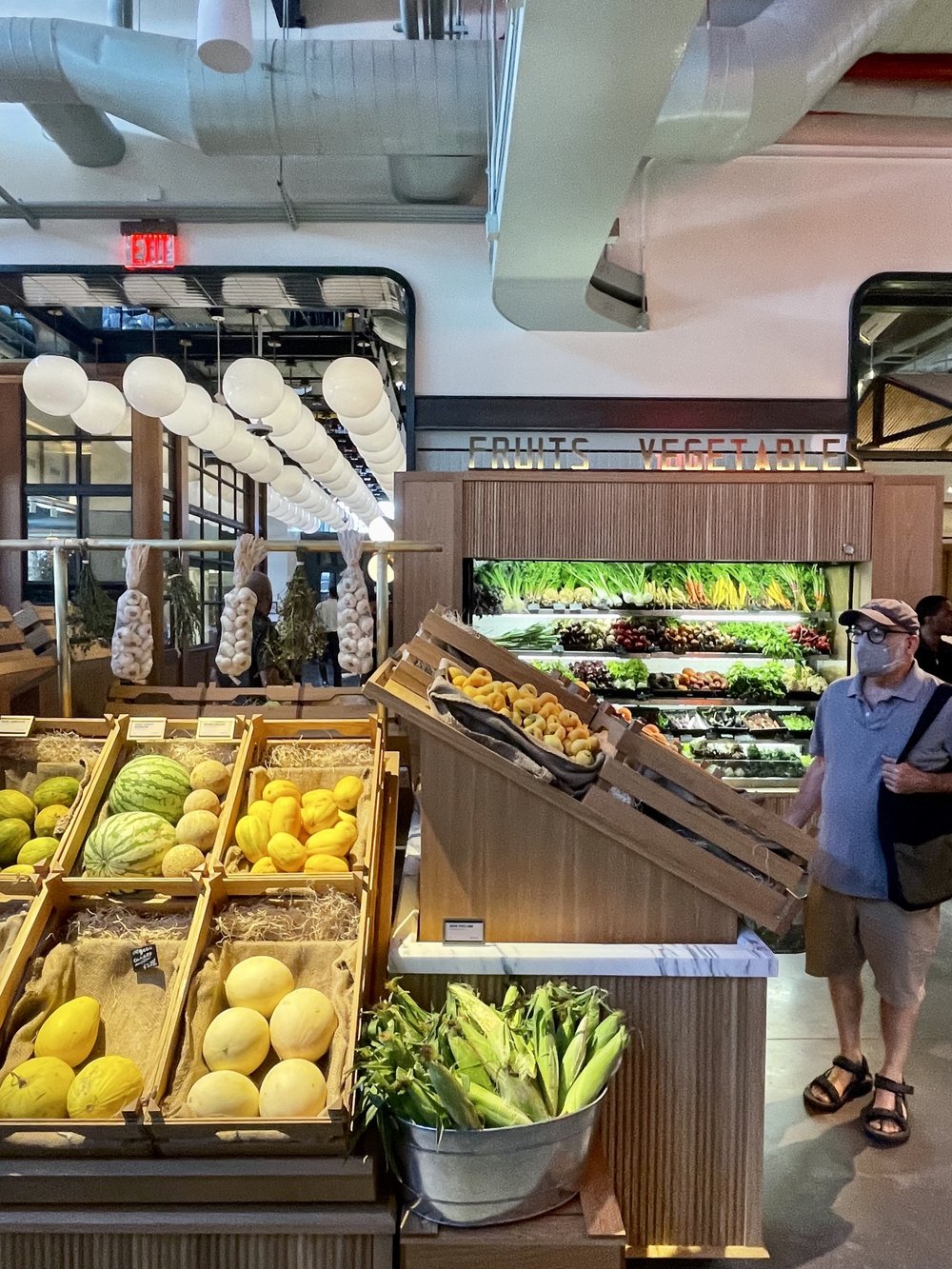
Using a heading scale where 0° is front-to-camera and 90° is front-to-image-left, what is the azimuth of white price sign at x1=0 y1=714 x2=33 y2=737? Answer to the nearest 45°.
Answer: approximately 0°

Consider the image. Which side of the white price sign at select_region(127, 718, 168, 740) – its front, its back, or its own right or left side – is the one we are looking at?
front

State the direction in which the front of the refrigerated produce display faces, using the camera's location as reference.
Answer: facing the viewer

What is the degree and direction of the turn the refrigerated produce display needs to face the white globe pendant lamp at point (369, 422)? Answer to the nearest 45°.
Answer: approximately 45° to its right

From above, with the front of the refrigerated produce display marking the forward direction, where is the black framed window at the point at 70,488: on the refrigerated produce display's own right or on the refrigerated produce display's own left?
on the refrigerated produce display's own right

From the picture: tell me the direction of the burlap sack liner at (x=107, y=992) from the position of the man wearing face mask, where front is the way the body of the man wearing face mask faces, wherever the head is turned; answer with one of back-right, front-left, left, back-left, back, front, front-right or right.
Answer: front

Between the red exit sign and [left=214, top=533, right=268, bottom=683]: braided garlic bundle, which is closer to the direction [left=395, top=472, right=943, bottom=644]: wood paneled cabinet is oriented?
the braided garlic bundle

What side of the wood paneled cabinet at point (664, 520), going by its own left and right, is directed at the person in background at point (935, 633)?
left

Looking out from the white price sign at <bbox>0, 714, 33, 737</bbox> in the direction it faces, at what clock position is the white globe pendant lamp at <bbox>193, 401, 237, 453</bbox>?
The white globe pendant lamp is roughly at 7 o'clock from the white price sign.

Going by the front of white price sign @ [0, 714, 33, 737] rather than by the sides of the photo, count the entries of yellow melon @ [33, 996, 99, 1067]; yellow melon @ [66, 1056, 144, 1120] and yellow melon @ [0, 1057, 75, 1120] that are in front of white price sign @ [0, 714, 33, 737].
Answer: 3

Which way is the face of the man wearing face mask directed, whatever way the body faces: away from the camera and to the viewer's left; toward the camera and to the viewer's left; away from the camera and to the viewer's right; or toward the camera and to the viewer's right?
toward the camera and to the viewer's left

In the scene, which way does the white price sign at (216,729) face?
toward the camera

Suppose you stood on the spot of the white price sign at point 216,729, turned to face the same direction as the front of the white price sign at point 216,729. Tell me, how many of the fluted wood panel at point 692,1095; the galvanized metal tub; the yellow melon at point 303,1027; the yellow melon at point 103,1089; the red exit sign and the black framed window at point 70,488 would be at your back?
2

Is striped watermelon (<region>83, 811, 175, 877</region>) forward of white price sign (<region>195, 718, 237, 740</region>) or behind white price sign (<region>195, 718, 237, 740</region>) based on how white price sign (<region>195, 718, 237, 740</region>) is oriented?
forward

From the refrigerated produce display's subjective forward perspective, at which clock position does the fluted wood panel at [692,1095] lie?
The fluted wood panel is roughly at 12 o'clock from the refrigerated produce display.

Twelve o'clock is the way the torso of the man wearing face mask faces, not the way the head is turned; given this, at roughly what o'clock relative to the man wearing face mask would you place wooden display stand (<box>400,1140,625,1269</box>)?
The wooden display stand is roughly at 11 o'clock from the man wearing face mask.
